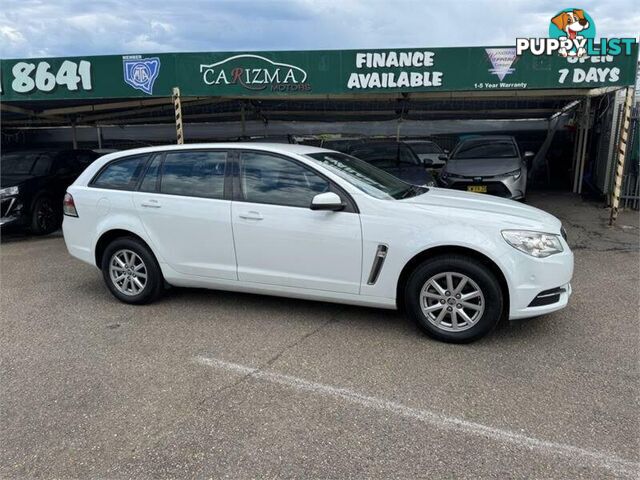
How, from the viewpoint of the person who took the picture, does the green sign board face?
facing the viewer

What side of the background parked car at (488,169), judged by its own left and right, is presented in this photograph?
front

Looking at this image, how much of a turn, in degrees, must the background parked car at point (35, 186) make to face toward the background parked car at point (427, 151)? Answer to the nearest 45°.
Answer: approximately 135° to its left

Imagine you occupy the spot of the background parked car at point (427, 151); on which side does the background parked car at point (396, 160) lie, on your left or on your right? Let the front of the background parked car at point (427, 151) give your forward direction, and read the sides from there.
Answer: on your right

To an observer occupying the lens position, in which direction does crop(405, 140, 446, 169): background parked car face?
facing the viewer and to the right of the viewer

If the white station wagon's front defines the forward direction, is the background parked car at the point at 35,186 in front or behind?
behind

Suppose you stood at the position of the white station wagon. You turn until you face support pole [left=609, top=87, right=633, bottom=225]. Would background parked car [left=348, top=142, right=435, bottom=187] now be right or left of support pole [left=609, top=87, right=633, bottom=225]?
left

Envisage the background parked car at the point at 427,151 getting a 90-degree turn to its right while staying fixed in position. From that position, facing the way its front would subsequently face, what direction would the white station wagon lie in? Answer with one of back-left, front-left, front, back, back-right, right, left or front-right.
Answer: front-left

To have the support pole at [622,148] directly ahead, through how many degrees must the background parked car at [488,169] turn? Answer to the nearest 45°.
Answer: approximately 90° to its left

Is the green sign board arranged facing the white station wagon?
yes

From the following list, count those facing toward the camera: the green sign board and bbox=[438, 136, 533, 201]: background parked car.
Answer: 2

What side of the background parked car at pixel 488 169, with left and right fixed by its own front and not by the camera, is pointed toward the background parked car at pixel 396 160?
right

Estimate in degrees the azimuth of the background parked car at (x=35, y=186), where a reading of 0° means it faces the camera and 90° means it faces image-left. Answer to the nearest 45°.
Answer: approximately 45°

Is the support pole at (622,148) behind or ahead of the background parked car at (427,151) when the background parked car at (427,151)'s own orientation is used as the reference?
ahead
